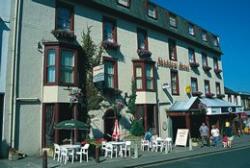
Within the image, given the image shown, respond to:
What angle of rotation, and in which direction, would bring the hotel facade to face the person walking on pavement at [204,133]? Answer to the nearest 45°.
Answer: approximately 45° to its left

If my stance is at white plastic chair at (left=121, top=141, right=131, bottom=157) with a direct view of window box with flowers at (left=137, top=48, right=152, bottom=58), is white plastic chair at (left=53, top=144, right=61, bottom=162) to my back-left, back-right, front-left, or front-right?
back-left

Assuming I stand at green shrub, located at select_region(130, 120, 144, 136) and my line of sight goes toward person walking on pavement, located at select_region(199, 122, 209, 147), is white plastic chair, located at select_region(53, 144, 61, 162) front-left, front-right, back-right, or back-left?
back-right
